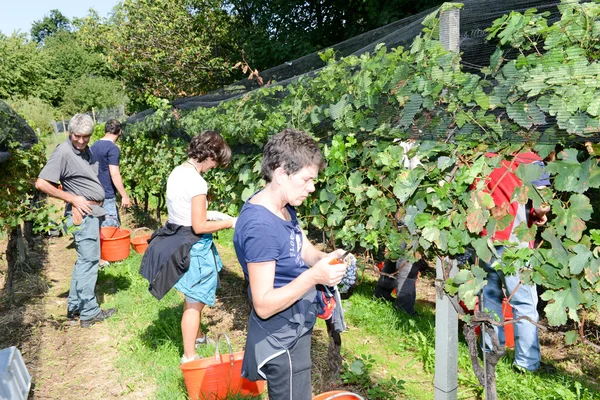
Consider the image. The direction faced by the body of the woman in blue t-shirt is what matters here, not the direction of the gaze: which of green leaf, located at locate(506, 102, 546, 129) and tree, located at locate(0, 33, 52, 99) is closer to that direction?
the green leaf

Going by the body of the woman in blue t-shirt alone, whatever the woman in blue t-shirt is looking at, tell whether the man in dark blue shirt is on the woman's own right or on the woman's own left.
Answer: on the woman's own left

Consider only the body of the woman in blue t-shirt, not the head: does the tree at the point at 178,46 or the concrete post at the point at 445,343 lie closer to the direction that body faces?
the concrete post

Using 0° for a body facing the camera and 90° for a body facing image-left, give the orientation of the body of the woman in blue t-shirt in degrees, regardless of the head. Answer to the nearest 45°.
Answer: approximately 270°

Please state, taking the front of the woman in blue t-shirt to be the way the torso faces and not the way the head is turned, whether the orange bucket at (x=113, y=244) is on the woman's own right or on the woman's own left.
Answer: on the woman's own left

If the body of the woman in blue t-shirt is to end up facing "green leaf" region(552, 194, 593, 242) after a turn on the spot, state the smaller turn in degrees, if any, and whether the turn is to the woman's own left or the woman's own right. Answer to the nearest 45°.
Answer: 0° — they already face it

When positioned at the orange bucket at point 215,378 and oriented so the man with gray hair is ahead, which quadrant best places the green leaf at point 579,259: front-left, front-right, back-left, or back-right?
back-right

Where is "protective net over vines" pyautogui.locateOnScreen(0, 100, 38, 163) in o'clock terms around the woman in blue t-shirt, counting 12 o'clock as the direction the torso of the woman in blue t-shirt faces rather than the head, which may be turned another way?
The protective net over vines is roughly at 8 o'clock from the woman in blue t-shirt.

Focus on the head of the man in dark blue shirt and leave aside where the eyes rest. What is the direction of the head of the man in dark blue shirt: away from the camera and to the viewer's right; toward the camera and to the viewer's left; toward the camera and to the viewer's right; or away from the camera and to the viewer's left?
away from the camera and to the viewer's right

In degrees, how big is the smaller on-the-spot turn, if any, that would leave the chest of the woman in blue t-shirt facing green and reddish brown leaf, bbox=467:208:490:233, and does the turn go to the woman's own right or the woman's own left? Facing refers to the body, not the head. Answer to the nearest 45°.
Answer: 0° — they already face it

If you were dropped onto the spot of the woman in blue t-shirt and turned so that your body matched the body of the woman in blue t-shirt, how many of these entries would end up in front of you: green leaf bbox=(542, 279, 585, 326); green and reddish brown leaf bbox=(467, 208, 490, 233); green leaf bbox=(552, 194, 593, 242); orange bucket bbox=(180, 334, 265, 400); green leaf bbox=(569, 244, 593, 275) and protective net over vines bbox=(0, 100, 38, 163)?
4
